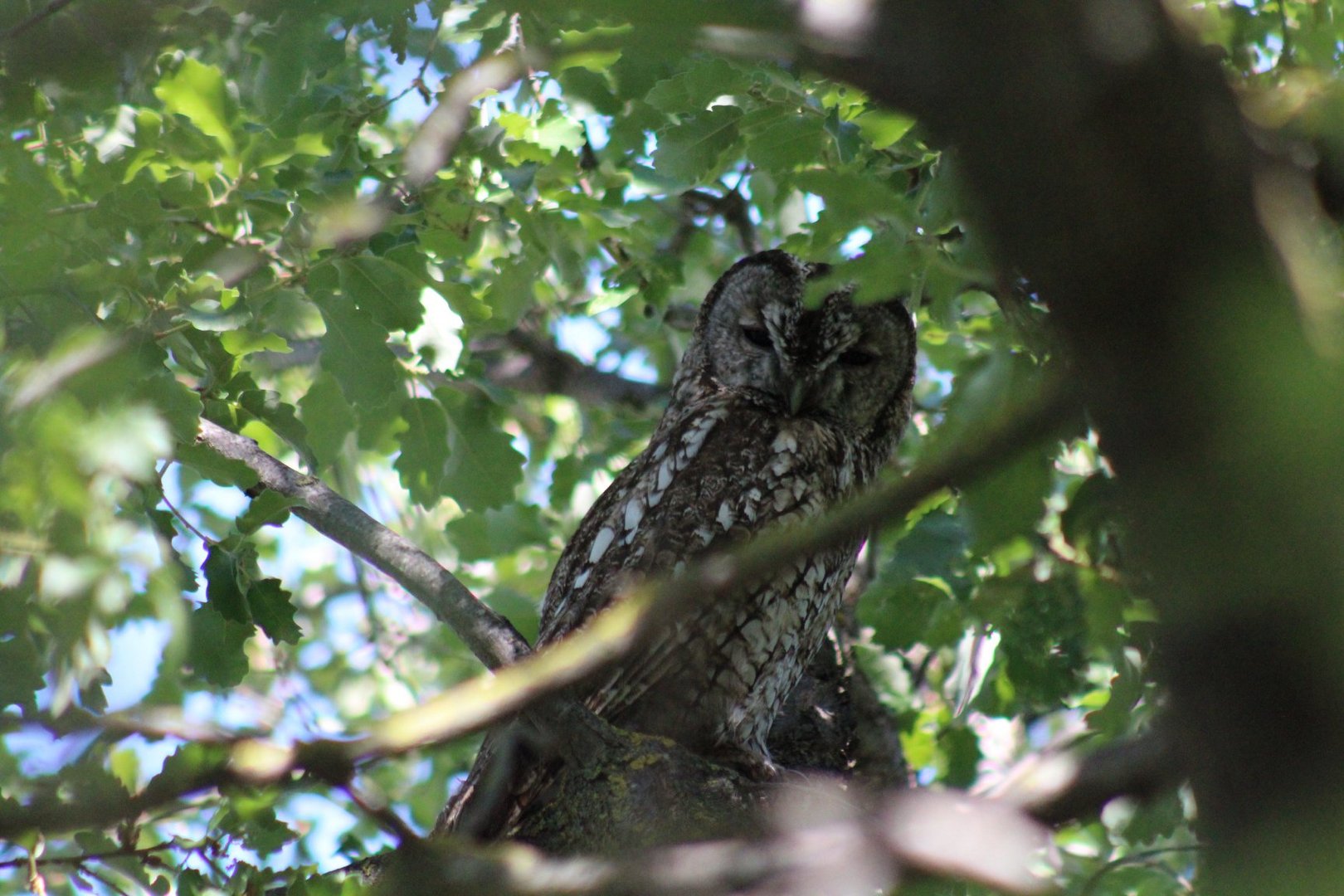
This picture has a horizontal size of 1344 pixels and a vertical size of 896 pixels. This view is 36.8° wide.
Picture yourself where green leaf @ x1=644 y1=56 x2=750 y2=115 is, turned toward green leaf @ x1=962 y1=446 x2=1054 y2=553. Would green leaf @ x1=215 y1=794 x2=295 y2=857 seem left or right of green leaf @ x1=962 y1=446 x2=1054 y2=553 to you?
right

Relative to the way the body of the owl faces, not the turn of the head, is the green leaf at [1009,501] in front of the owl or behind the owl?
in front

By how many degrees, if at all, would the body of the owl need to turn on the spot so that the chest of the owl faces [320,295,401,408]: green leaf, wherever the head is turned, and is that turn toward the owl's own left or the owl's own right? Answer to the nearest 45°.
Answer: approximately 90° to the owl's own right

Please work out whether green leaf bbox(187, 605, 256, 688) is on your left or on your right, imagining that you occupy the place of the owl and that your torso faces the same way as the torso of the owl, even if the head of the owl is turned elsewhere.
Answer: on your right

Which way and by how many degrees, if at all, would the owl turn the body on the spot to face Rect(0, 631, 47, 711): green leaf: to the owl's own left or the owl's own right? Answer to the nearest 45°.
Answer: approximately 90° to the owl's own right

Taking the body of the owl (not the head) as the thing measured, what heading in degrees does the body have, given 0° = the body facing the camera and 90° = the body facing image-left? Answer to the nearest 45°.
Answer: approximately 315°
